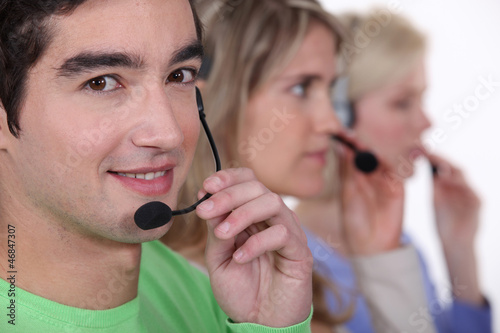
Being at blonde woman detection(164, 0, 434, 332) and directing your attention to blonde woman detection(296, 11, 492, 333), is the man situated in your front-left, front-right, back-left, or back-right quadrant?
back-right

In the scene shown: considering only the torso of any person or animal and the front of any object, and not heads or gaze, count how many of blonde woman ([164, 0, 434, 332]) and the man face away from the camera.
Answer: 0

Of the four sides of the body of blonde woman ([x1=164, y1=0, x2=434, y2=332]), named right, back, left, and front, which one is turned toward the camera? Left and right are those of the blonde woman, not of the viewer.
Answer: right

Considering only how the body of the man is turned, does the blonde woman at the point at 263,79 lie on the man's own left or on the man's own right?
on the man's own left

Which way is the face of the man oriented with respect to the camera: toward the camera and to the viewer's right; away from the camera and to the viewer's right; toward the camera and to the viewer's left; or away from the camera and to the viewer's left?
toward the camera and to the viewer's right

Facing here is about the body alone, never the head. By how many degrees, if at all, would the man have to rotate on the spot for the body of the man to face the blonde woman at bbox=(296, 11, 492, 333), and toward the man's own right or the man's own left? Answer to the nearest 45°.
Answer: approximately 90° to the man's own left

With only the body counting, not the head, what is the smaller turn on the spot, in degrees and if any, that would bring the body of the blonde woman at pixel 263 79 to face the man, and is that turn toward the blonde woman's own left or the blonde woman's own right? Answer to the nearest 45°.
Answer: approximately 90° to the blonde woman's own right

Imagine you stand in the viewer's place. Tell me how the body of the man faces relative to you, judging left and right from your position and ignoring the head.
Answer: facing the viewer and to the right of the viewer

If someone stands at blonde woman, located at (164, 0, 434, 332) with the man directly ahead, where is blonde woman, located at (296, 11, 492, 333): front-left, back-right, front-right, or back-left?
back-left

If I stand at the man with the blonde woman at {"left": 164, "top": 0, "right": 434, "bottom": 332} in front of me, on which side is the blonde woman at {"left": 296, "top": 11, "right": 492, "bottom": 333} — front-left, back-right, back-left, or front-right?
front-right

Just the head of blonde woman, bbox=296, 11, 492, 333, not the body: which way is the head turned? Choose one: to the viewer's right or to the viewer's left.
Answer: to the viewer's right
